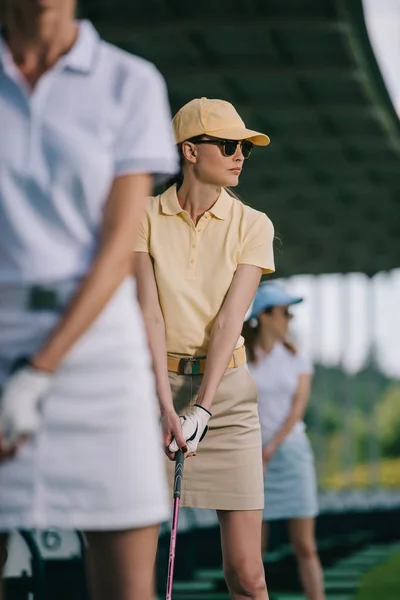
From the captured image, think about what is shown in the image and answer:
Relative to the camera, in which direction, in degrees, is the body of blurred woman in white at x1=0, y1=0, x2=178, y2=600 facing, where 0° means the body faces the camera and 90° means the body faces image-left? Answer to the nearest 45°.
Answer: approximately 0°

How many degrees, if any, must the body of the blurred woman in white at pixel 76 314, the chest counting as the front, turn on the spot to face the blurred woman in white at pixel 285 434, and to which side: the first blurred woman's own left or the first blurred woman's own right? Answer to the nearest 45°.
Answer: approximately 180°

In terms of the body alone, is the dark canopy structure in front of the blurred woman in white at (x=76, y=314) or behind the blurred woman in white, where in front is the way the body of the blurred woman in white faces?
behind
